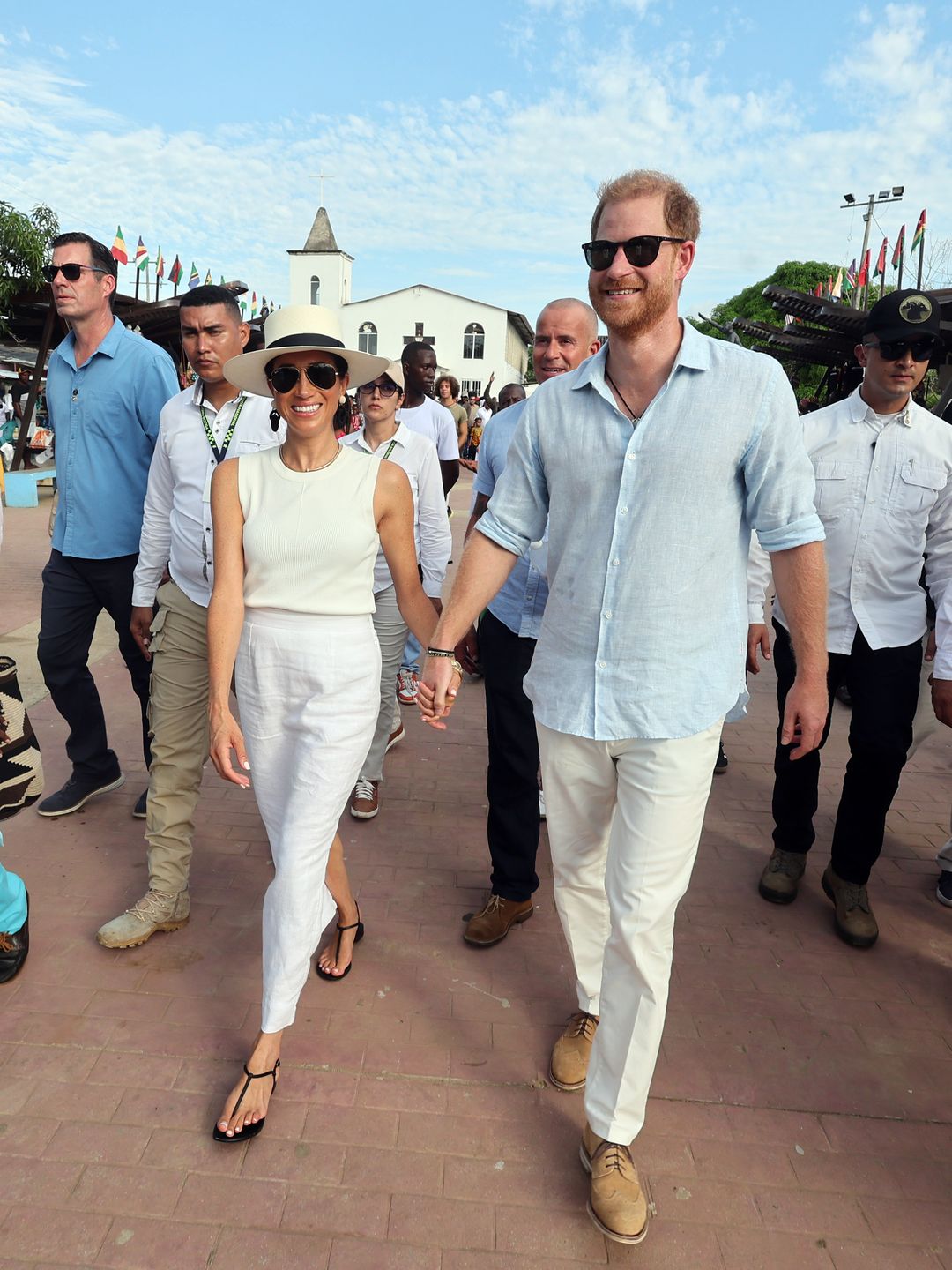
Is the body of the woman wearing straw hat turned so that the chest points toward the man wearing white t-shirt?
no

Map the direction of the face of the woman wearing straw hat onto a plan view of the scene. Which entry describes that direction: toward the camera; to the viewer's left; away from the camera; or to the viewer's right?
toward the camera

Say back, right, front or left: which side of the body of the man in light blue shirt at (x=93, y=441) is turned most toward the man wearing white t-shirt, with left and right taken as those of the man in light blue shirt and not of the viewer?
back

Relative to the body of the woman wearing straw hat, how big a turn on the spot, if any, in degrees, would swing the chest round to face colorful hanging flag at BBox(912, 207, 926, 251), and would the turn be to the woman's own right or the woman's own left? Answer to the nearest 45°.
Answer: approximately 135° to the woman's own left

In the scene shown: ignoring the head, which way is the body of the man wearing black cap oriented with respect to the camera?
toward the camera

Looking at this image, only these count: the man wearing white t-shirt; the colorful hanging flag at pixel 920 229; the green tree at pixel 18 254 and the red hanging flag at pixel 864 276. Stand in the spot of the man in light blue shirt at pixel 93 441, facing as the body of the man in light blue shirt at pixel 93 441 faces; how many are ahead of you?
0

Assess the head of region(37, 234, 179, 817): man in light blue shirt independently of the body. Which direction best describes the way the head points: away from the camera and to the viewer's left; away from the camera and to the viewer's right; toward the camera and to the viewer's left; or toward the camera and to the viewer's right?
toward the camera and to the viewer's left

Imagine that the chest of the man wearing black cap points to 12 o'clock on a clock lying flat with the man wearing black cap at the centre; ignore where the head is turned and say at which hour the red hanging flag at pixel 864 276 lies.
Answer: The red hanging flag is roughly at 6 o'clock from the man wearing black cap.

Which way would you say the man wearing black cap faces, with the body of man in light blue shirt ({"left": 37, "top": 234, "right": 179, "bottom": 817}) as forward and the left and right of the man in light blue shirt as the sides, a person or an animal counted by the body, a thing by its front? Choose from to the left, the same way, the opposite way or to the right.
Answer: the same way

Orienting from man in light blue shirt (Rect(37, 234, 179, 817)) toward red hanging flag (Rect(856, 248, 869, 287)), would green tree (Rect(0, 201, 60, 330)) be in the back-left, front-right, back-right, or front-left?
front-left

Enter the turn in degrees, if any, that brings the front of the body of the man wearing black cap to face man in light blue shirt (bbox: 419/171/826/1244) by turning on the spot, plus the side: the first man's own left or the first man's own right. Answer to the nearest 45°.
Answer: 0° — they already face them

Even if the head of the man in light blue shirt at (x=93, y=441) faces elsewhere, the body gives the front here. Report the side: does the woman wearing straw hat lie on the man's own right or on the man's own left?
on the man's own left

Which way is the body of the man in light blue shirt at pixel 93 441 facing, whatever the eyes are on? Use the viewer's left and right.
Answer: facing the viewer and to the left of the viewer

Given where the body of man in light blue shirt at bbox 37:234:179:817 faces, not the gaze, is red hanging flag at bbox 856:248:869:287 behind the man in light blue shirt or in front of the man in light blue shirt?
behind

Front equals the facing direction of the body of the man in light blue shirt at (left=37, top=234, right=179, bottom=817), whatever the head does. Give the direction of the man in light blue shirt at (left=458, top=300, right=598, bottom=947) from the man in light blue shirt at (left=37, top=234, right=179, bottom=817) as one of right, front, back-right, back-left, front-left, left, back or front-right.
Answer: left

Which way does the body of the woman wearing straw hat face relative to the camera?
toward the camera

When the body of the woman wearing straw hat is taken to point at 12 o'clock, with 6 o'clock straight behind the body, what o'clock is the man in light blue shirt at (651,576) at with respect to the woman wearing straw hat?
The man in light blue shirt is roughly at 10 o'clock from the woman wearing straw hat.
